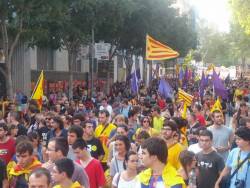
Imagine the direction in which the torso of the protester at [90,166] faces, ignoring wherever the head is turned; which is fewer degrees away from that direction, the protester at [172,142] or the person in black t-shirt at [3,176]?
the person in black t-shirt

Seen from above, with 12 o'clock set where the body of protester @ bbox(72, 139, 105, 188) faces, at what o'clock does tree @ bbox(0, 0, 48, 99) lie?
The tree is roughly at 4 o'clock from the protester.

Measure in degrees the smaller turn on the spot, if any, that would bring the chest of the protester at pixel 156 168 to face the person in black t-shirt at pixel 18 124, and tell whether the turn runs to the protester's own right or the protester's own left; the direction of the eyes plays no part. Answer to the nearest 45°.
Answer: approximately 90° to the protester's own right

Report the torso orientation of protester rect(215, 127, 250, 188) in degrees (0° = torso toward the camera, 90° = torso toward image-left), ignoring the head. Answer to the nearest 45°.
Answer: approximately 45°

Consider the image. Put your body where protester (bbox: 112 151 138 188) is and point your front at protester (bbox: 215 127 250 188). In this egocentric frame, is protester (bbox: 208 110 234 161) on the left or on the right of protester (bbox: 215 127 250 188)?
left

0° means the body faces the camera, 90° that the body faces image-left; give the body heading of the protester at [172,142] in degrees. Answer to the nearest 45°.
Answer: approximately 45°

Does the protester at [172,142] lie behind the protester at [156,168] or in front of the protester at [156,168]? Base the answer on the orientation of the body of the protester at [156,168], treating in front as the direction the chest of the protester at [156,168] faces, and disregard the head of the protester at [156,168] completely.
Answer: behind

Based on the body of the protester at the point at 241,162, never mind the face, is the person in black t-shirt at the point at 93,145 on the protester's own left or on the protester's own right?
on the protester's own right
